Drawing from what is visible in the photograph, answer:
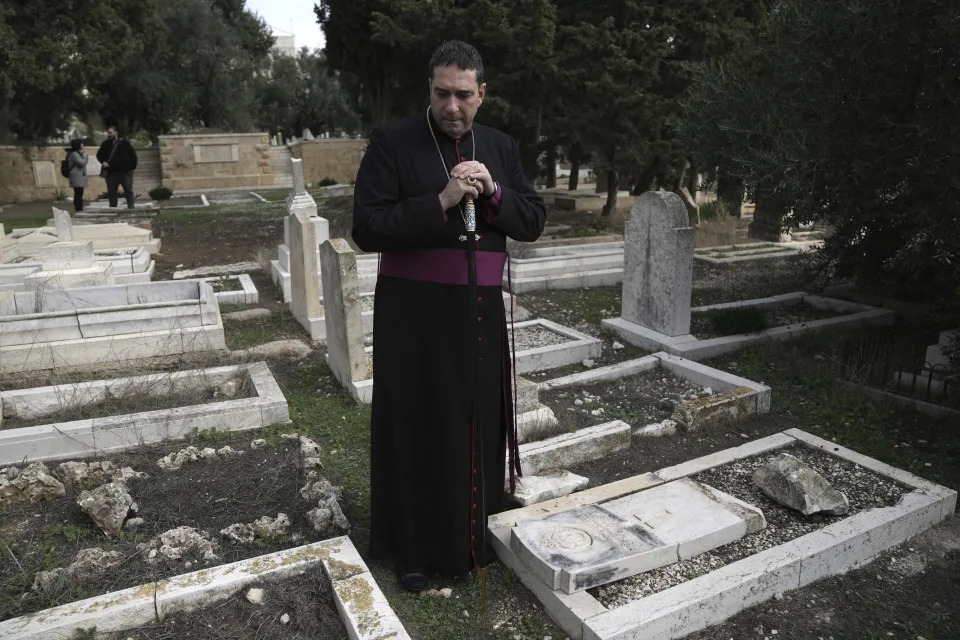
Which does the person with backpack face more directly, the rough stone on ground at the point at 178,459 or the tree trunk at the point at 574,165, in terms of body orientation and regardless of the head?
the tree trunk

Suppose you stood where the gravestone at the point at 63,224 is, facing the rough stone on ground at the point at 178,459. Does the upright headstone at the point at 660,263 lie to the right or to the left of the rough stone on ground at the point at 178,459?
left

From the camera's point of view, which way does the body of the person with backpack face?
to the viewer's right

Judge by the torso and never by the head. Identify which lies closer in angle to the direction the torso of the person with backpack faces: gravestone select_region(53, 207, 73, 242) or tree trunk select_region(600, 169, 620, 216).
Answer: the tree trunk
